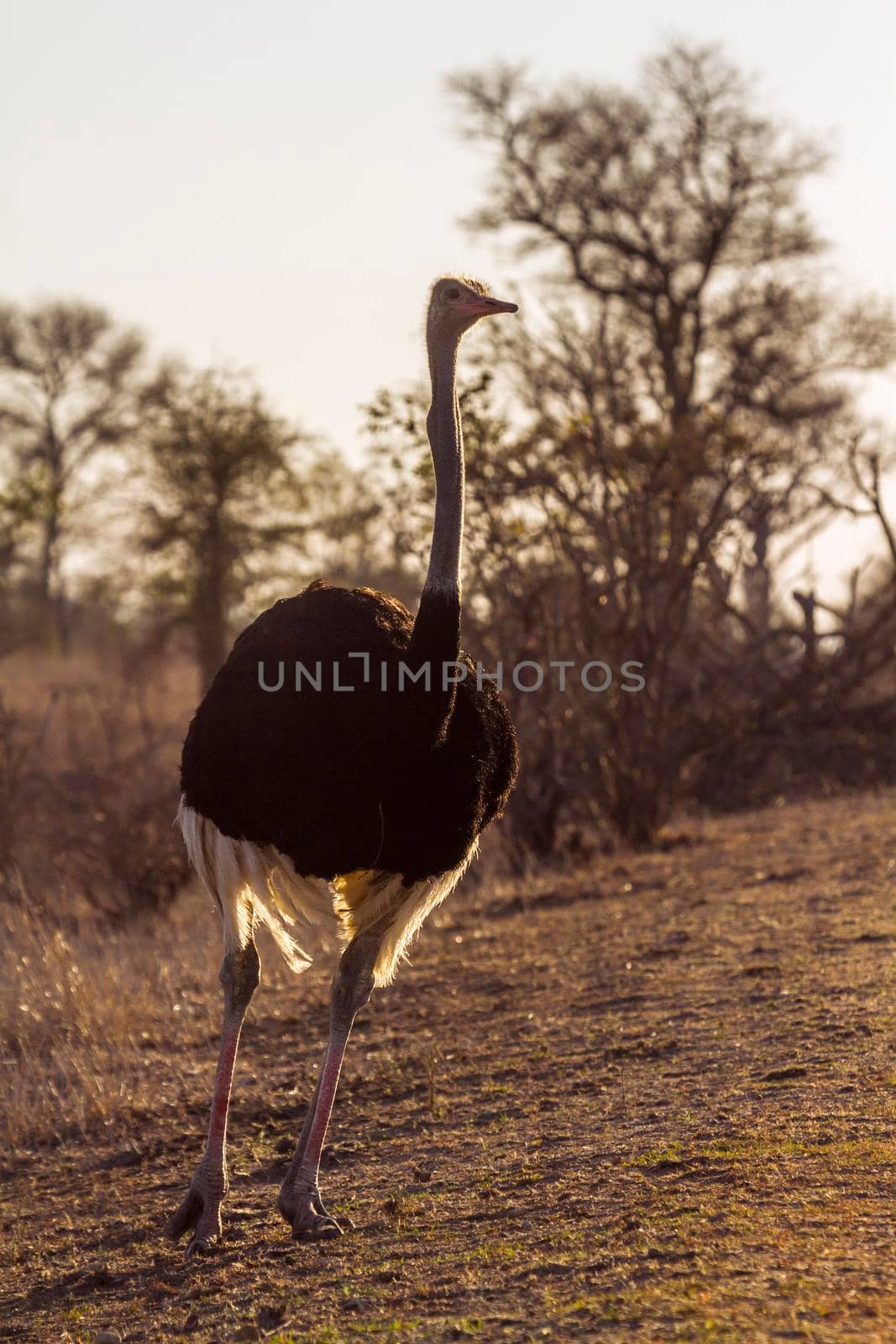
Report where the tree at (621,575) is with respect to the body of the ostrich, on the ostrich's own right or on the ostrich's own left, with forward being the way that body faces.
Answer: on the ostrich's own left

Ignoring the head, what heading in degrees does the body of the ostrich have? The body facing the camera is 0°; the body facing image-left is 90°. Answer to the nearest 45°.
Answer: approximately 315°

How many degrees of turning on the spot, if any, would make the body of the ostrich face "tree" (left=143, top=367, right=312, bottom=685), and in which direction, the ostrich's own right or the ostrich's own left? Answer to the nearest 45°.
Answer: approximately 135° to the ostrich's own left
